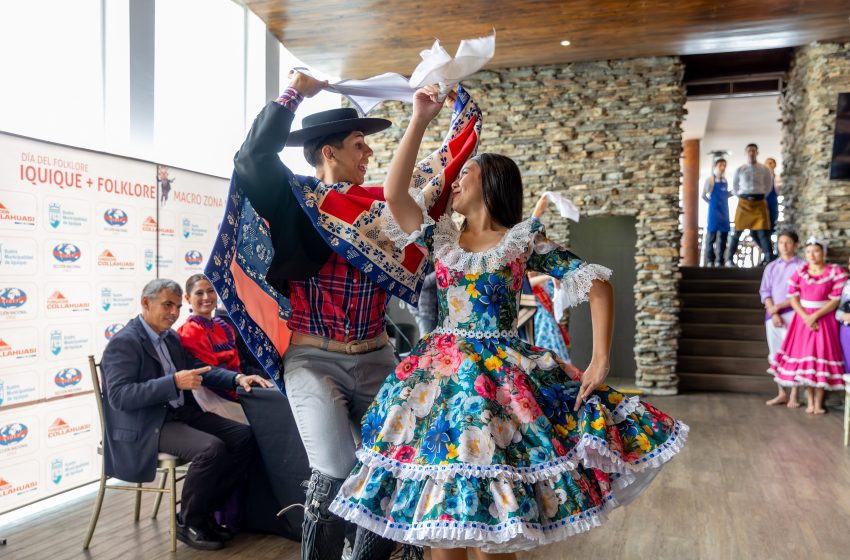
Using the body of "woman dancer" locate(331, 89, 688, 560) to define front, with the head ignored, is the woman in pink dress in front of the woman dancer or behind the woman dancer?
behind

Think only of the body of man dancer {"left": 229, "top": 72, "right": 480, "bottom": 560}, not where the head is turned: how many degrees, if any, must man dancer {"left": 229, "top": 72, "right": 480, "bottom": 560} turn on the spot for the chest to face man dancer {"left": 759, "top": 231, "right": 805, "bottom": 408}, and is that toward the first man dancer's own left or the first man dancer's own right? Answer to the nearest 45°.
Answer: approximately 90° to the first man dancer's own left

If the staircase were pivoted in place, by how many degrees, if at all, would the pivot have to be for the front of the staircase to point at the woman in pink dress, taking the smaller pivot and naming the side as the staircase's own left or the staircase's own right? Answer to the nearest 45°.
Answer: approximately 45° to the staircase's own left

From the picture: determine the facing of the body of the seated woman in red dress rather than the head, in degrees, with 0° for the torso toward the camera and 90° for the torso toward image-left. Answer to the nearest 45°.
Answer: approximately 315°

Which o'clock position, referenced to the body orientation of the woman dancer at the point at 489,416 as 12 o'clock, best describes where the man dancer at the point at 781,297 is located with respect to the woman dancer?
The man dancer is roughly at 7 o'clock from the woman dancer.

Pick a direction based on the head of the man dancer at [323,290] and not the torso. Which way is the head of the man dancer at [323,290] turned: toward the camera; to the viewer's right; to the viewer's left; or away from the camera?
to the viewer's right

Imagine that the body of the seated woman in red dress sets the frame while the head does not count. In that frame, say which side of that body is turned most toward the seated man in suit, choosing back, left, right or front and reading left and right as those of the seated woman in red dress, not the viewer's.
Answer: right

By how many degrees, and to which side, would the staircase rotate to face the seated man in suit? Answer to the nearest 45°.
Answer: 0° — it already faces them

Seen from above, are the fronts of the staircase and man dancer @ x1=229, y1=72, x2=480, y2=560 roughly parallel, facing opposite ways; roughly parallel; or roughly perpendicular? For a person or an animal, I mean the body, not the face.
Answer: roughly perpendicular

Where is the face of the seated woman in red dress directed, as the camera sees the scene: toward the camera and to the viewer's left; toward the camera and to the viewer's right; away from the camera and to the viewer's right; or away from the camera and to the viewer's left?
toward the camera and to the viewer's right

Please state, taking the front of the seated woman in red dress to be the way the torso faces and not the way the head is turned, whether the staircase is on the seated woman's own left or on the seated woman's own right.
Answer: on the seated woman's own left

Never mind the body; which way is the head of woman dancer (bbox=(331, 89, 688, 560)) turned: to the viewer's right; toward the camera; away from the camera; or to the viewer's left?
to the viewer's left
